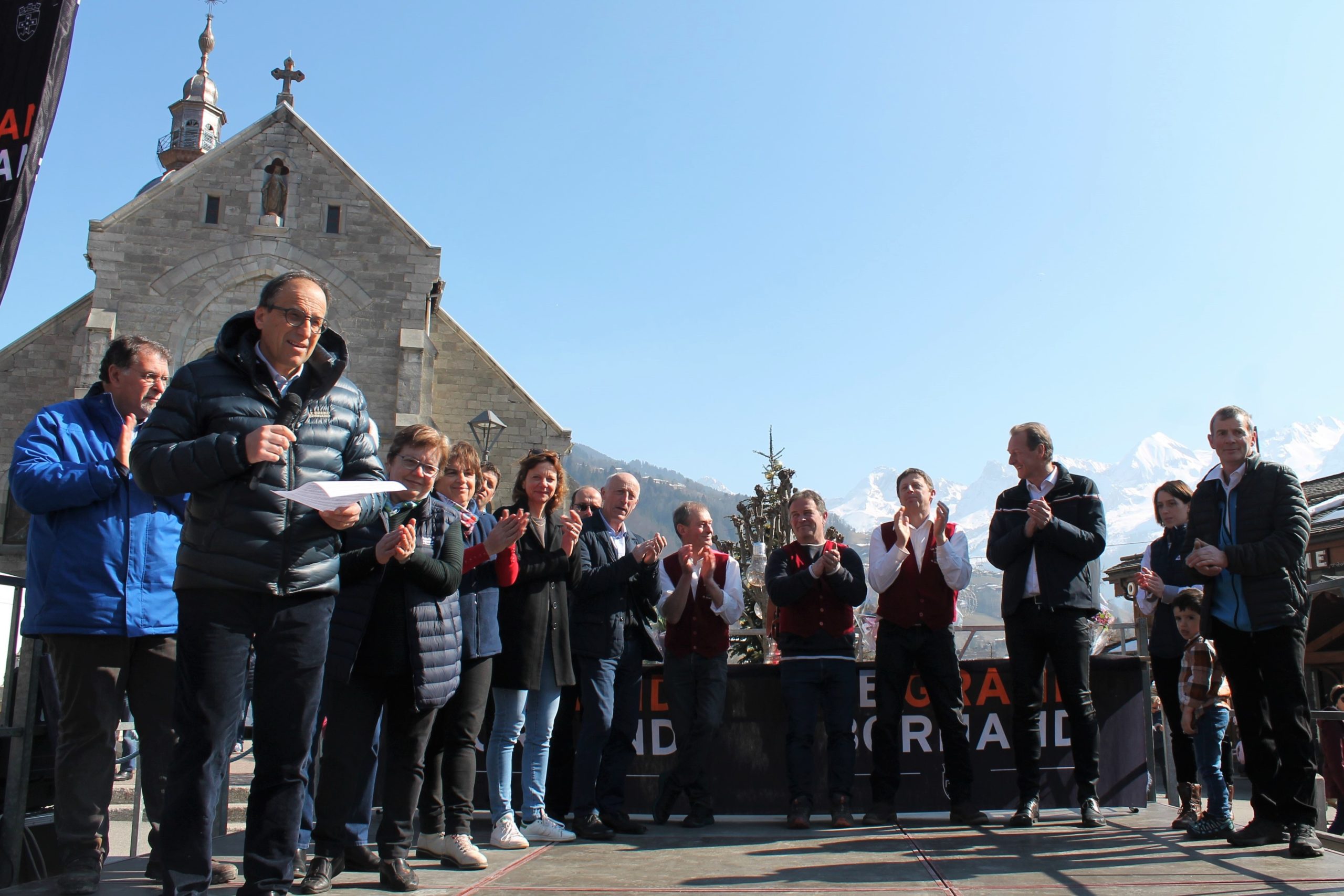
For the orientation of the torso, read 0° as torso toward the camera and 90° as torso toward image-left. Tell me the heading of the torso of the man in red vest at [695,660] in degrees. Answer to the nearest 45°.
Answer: approximately 0°

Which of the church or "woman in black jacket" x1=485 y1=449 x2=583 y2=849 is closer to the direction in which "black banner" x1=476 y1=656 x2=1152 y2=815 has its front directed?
the woman in black jacket

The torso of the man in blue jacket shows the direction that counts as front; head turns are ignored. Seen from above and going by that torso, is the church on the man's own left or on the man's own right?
on the man's own left

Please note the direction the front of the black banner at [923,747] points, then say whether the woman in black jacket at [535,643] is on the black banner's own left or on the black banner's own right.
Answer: on the black banner's own right

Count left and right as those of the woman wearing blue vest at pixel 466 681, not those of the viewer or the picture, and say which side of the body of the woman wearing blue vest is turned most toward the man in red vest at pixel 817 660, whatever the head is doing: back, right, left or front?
left
